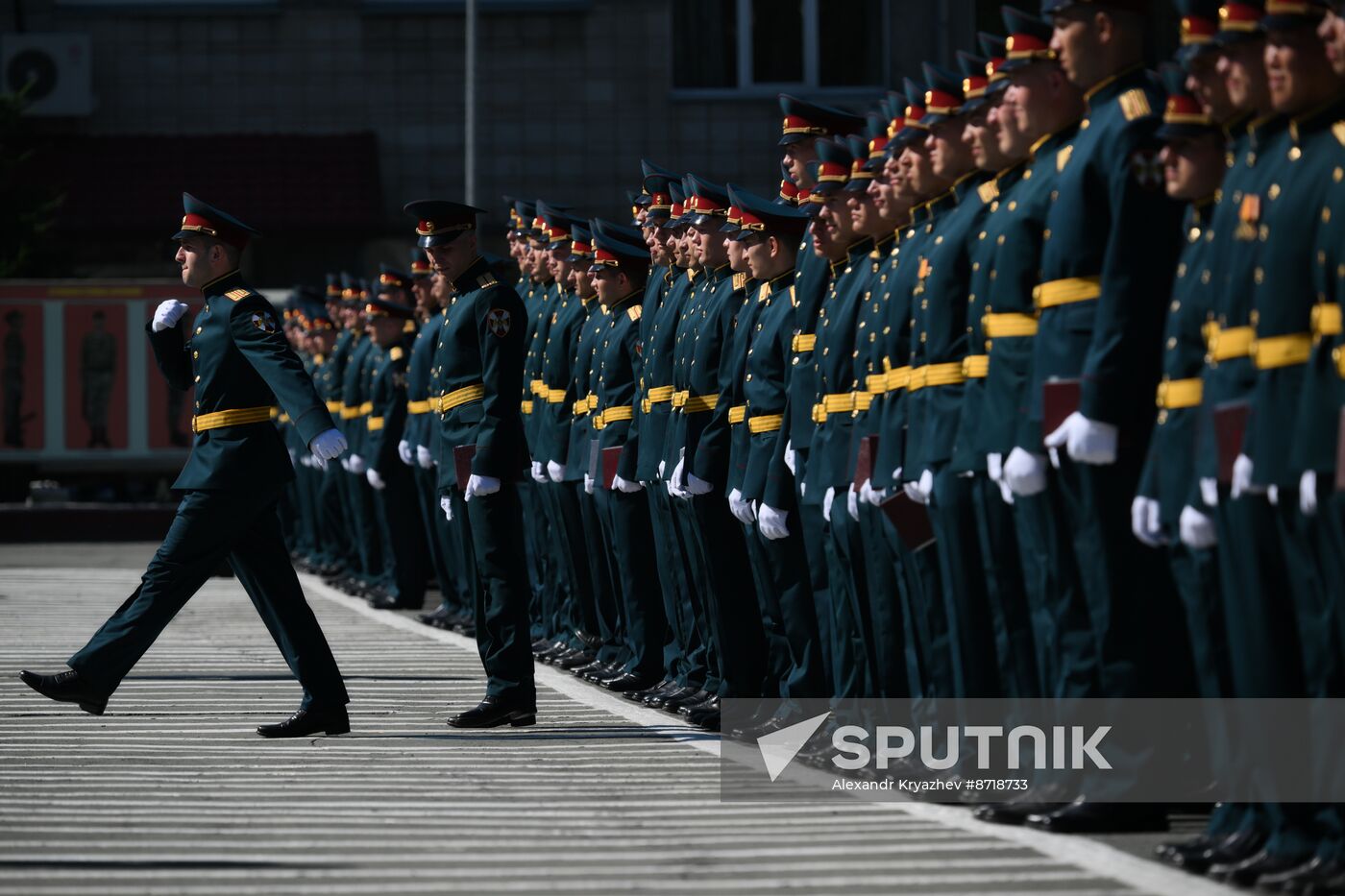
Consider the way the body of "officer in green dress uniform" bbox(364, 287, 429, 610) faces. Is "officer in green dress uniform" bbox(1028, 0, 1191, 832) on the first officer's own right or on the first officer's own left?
on the first officer's own left

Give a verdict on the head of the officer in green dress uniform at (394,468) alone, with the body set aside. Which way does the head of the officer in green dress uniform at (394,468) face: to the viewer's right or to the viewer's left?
to the viewer's left

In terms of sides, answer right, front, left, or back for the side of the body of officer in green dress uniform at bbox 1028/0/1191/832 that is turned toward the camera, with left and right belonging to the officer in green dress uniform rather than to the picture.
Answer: left

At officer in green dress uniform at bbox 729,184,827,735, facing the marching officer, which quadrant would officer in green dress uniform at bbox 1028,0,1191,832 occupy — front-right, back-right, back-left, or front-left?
back-left

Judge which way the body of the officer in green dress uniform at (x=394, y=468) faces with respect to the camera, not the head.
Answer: to the viewer's left

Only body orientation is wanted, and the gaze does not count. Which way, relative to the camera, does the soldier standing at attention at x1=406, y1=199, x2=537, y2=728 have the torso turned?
to the viewer's left

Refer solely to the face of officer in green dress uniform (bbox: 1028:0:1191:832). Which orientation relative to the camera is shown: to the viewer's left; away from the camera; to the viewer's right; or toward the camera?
to the viewer's left

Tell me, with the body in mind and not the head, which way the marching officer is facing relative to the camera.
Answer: to the viewer's left
